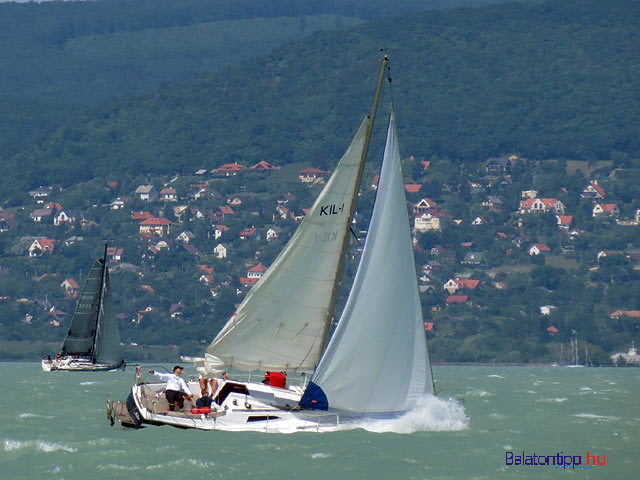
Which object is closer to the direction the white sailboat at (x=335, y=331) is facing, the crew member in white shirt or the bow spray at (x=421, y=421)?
the bow spray

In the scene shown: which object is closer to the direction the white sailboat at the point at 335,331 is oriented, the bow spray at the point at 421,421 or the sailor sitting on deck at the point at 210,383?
the bow spray

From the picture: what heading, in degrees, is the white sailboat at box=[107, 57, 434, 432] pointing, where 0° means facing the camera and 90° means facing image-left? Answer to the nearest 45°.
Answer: approximately 270°

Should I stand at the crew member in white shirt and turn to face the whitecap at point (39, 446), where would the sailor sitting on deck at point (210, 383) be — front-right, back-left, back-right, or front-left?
back-left

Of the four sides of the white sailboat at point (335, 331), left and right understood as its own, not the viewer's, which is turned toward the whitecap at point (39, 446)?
back
